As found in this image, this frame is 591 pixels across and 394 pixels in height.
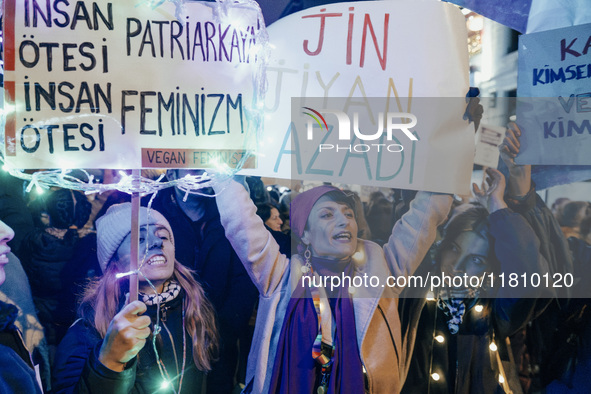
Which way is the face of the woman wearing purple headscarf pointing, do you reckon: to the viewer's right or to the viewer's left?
to the viewer's right

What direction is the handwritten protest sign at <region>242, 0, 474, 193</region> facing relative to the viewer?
toward the camera

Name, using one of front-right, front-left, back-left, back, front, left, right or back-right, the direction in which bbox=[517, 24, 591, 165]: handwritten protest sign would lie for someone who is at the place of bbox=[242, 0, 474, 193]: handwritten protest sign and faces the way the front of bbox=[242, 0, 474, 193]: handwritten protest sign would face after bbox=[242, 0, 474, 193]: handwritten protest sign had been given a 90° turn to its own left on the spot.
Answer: front

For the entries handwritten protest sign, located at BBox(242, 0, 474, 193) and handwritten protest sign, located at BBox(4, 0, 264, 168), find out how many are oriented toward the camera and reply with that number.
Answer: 2

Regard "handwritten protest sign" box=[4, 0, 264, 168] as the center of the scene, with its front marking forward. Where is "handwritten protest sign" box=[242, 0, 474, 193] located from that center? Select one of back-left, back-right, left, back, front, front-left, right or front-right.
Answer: left

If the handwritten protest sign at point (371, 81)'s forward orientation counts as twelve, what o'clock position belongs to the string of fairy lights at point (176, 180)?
The string of fairy lights is roughly at 2 o'clock from the handwritten protest sign.

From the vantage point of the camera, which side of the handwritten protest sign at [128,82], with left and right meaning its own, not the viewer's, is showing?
front
